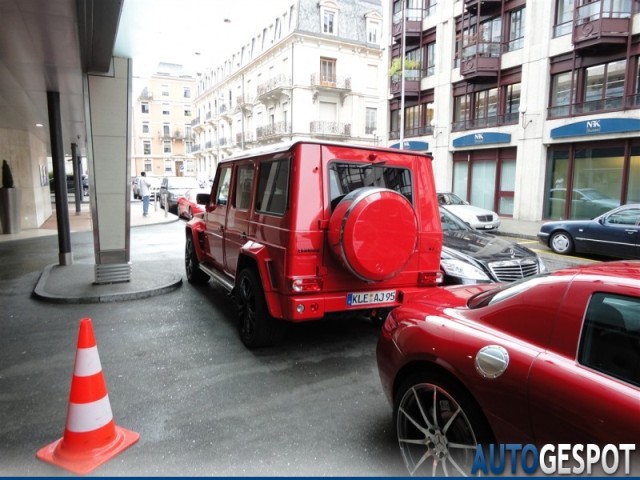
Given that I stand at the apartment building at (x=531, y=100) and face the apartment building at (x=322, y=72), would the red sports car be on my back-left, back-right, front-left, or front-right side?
back-left

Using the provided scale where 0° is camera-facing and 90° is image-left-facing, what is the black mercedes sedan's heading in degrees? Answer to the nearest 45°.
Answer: approximately 315°

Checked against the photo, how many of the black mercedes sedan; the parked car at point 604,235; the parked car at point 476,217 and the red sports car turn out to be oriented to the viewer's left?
1

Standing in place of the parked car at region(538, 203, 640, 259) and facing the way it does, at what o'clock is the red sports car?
The red sports car is roughly at 9 o'clock from the parked car.

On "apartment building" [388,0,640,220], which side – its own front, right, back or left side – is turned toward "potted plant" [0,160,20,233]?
front

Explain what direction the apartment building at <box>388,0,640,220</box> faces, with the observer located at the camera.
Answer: facing the viewer and to the left of the viewer

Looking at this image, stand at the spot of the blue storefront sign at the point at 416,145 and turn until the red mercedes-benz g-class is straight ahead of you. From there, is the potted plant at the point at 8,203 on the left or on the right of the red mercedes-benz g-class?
right

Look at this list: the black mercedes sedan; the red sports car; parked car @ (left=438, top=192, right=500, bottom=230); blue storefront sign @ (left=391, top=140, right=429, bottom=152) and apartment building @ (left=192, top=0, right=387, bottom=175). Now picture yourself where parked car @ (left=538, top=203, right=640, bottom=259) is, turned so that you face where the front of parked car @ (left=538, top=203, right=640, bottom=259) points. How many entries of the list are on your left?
2

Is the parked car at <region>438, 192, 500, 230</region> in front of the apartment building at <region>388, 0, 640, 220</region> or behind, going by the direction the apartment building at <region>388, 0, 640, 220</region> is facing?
in front

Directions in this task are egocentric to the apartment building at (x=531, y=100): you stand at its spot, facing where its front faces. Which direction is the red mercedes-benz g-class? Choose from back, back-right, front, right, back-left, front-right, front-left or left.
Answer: front-left

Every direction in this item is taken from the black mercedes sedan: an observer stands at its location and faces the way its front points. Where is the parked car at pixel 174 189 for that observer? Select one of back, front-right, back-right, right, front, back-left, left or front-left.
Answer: back

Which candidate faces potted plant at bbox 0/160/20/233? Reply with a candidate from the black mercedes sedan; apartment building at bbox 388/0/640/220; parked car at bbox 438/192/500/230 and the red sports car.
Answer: the apartment building
